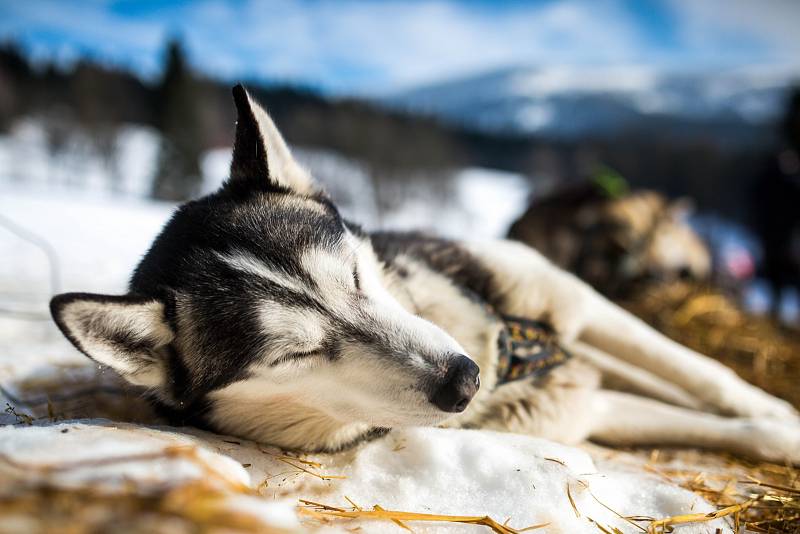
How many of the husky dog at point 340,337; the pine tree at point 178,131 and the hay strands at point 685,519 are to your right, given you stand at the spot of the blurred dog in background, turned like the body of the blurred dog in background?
2

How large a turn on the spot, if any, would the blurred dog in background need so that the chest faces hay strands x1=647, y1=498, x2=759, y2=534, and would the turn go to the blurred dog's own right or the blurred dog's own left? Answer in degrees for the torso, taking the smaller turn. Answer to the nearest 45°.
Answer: approximately 90° to the blurred dog's own right

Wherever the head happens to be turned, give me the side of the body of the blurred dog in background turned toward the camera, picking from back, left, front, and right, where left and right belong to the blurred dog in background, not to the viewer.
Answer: right

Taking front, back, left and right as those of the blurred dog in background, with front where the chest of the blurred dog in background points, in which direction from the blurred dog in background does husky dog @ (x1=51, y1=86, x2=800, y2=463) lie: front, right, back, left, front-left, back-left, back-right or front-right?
right
